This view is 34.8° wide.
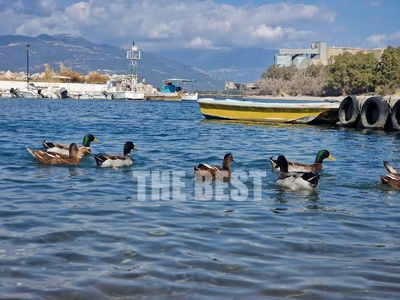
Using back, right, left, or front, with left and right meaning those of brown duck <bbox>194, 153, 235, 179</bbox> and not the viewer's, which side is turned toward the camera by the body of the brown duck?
right

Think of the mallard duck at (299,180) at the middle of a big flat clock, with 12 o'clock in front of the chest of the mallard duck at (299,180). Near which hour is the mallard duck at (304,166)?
the mallard duck at (304,166) is roughly at 3 o'clock from the mallard duck at (299,180).

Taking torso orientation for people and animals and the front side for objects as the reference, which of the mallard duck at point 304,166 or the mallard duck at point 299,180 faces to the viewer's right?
the mallard duck at point 304,166

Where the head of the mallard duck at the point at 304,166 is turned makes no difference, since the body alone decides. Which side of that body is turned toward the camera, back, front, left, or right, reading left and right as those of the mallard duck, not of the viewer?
right

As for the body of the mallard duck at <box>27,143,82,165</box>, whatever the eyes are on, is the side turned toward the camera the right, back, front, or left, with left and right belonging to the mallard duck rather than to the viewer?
right

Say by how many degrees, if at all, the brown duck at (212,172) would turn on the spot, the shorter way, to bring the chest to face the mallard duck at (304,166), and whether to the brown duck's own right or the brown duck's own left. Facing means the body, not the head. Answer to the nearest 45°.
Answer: approximately 45° to the brown duck's own left

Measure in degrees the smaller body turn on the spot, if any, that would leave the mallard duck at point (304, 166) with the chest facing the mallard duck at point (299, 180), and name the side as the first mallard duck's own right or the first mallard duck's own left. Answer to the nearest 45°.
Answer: approximately 90° to the first mallard duck's own right
